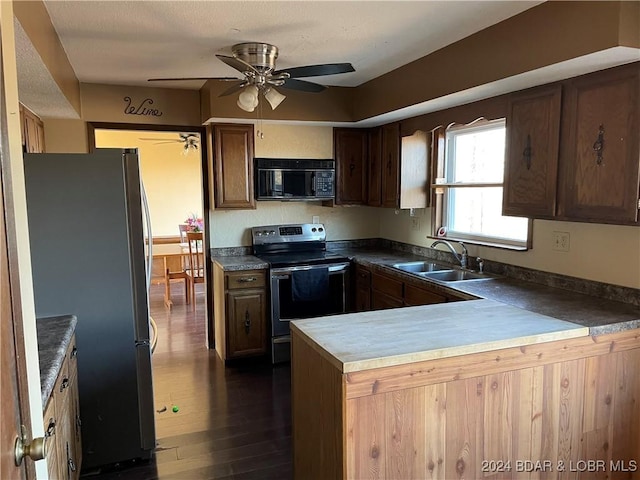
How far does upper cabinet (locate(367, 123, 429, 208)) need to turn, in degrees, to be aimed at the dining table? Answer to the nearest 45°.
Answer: approximately 90° to its right

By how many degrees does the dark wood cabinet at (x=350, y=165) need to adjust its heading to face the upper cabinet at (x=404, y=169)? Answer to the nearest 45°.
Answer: approximately 45° to its left

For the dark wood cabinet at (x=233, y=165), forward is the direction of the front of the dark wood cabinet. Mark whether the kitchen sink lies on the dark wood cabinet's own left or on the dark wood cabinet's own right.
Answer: on the dark wood cabinet's own left

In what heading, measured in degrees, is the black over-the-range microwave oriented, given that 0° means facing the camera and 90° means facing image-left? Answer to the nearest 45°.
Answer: approximately 0°

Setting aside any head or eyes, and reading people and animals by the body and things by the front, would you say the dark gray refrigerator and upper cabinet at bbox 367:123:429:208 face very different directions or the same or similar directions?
very different directions

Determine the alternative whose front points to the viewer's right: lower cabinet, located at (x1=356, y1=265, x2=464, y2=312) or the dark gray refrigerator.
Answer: the dark gray refrigerator

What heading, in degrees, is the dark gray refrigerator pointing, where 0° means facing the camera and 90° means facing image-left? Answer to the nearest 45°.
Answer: approximately 270°

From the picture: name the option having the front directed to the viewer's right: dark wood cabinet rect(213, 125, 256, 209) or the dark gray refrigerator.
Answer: the dark gray refrigerator

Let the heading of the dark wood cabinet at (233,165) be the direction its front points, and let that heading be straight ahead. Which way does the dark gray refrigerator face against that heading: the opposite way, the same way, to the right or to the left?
to the left

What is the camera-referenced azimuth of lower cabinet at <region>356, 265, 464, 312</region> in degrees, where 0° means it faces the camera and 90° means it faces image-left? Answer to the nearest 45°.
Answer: approximately 45°
